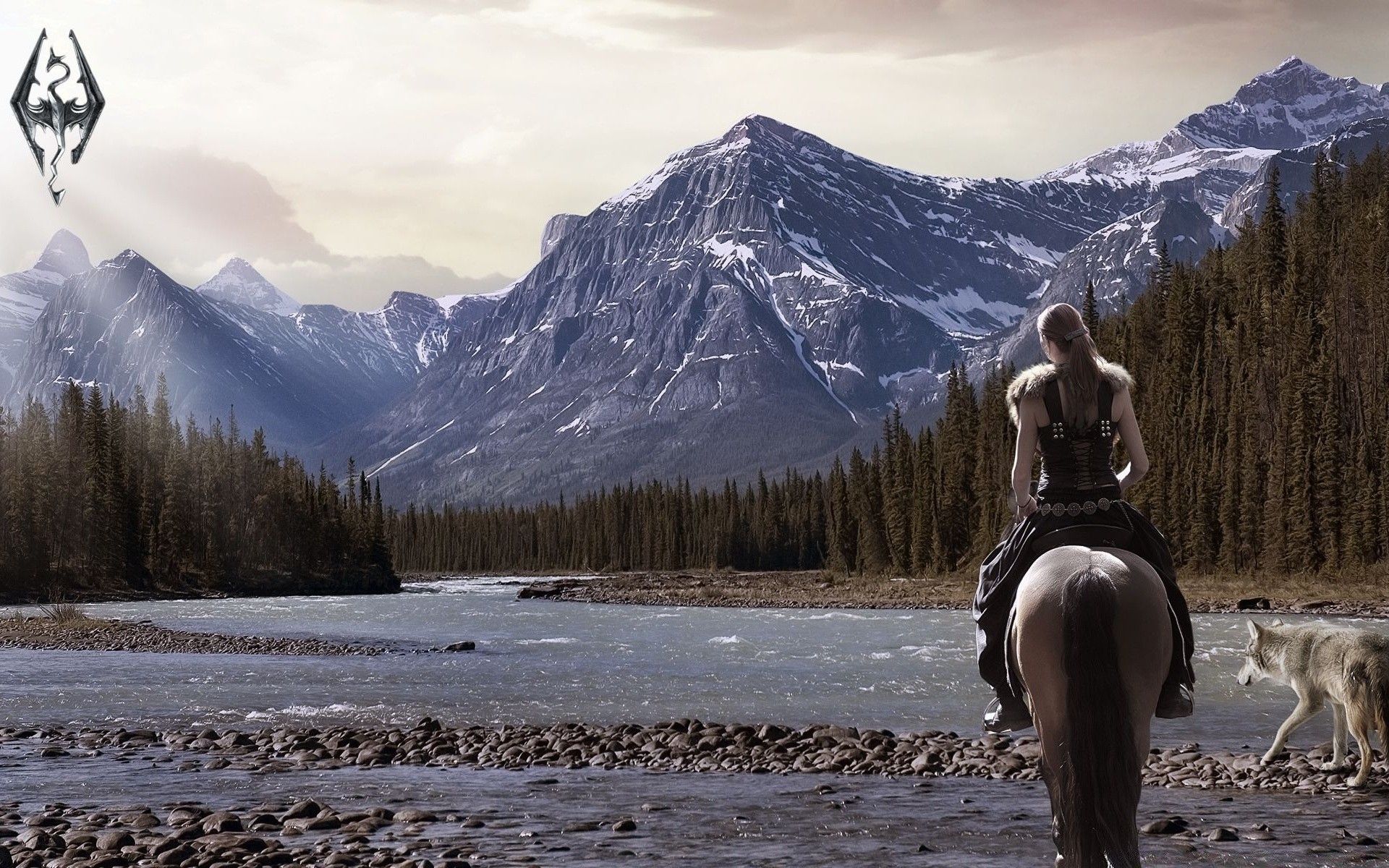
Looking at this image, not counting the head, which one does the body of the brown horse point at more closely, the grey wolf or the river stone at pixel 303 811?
the grey wolf

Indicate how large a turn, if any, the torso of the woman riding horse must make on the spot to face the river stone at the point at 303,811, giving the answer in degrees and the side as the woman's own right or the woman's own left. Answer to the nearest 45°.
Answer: approximately 45° to the woman's own left

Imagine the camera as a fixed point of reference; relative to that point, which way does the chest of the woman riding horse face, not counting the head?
away from the camera

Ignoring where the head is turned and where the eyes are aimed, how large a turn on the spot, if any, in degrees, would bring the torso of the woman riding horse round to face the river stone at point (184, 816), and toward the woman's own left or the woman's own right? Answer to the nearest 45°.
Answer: approximately 45° to the woman's own left

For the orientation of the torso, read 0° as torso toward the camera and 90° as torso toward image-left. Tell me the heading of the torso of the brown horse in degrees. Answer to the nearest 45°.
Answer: approximately 180°

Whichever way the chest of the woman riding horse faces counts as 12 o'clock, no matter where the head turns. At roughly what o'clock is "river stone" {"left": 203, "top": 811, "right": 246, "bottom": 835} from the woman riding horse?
The river stone is roughly at 10 o'clock from the woman riding horse.

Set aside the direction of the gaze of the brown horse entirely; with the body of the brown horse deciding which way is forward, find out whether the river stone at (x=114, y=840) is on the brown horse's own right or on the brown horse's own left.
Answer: on the brown horse's own left

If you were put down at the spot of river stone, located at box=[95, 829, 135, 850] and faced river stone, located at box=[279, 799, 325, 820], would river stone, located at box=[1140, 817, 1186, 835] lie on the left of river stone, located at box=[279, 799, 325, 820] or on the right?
right

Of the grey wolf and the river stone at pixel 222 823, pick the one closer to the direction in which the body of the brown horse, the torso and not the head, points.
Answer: the grey wolf

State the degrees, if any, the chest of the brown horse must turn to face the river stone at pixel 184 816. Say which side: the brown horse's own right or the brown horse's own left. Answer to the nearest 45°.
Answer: approximately 45° to the brown horse's own left
